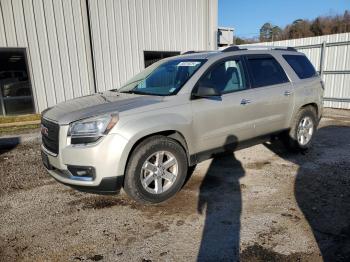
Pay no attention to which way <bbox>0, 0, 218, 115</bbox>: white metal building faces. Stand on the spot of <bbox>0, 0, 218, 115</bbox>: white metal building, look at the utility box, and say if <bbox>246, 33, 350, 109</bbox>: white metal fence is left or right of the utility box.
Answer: right

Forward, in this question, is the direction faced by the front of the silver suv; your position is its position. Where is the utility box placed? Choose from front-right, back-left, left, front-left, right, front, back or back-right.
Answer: back-right

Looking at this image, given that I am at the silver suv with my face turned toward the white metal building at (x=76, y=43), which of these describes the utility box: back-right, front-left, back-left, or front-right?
front-right

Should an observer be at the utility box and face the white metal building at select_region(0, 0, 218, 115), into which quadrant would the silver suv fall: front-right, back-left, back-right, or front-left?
front-left

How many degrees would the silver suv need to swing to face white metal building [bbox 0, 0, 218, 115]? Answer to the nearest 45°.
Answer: approximately 90° to its right

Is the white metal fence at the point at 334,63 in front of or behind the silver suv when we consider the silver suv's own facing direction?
behind
